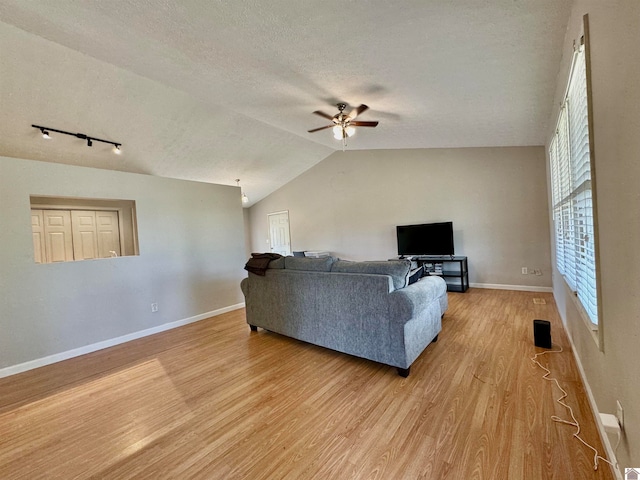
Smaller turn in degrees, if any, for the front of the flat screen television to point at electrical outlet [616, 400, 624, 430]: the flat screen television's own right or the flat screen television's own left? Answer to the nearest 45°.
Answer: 0° — it already faces it

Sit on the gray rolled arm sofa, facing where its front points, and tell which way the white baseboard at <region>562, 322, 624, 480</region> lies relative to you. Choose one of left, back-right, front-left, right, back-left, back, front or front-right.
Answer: right

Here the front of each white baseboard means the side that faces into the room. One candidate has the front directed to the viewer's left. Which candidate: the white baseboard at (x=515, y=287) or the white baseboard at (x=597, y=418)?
the white baseboard at (x=597, y=418)

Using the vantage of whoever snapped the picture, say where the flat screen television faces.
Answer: facing the viewer

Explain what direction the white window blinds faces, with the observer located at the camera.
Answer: facing to the left of the viewer

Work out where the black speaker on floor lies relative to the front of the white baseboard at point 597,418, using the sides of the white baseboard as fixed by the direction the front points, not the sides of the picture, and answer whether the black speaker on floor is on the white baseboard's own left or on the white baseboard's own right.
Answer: on the white baseboard's own right

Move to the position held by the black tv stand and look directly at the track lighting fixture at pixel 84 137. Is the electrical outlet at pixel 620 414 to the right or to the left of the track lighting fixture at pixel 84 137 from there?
left

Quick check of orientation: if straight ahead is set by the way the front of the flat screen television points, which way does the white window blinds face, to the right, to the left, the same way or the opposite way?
to the right

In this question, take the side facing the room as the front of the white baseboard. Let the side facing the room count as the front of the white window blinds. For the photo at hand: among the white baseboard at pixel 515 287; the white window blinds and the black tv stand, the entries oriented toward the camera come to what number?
2

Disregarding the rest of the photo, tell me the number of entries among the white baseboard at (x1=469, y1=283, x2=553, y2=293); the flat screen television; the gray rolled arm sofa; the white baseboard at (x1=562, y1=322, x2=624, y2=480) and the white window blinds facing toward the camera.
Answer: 2

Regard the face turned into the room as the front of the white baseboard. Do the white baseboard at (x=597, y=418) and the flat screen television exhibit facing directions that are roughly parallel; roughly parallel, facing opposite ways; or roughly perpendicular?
roughly perpendicular

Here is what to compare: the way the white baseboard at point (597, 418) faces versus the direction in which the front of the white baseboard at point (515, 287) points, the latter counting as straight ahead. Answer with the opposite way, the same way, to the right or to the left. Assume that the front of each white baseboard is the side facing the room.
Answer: to the right

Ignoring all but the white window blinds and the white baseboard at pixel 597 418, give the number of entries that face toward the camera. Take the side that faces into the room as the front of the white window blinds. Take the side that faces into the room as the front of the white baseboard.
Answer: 0

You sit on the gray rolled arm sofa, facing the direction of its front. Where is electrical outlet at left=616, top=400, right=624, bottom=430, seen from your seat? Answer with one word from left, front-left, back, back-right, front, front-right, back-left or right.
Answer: right

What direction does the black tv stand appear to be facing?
toward the camera

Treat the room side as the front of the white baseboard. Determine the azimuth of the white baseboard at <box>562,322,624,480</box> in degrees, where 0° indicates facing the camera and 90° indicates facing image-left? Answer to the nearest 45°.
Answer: approximately 90°

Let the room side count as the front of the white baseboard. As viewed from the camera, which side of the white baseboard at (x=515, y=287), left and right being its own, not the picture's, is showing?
front

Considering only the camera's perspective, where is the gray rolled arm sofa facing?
facing away from the viewer and to the right of the viewer

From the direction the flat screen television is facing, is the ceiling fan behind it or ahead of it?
ahead

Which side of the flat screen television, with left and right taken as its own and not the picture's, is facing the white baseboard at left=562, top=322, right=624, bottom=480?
front
